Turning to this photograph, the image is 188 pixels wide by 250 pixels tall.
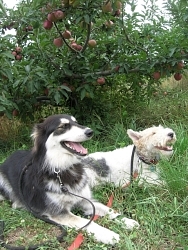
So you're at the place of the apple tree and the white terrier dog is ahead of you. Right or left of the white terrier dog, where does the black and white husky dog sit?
right

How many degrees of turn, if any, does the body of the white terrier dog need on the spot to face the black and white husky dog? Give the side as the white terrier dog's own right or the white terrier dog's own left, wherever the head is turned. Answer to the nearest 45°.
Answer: approximately 135° to the white terrier dog's own right

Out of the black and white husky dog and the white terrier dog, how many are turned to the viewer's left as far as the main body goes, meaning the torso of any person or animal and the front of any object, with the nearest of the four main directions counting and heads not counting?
0

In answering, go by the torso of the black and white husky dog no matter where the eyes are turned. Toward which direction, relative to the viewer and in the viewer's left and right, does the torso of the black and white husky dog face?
facing the viewer and to the right of the viewer

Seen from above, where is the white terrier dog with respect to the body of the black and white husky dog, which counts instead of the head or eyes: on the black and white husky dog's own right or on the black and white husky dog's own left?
on the black and white husky dog's own left

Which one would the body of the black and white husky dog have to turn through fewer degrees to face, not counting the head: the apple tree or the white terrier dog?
the white terrier dog
